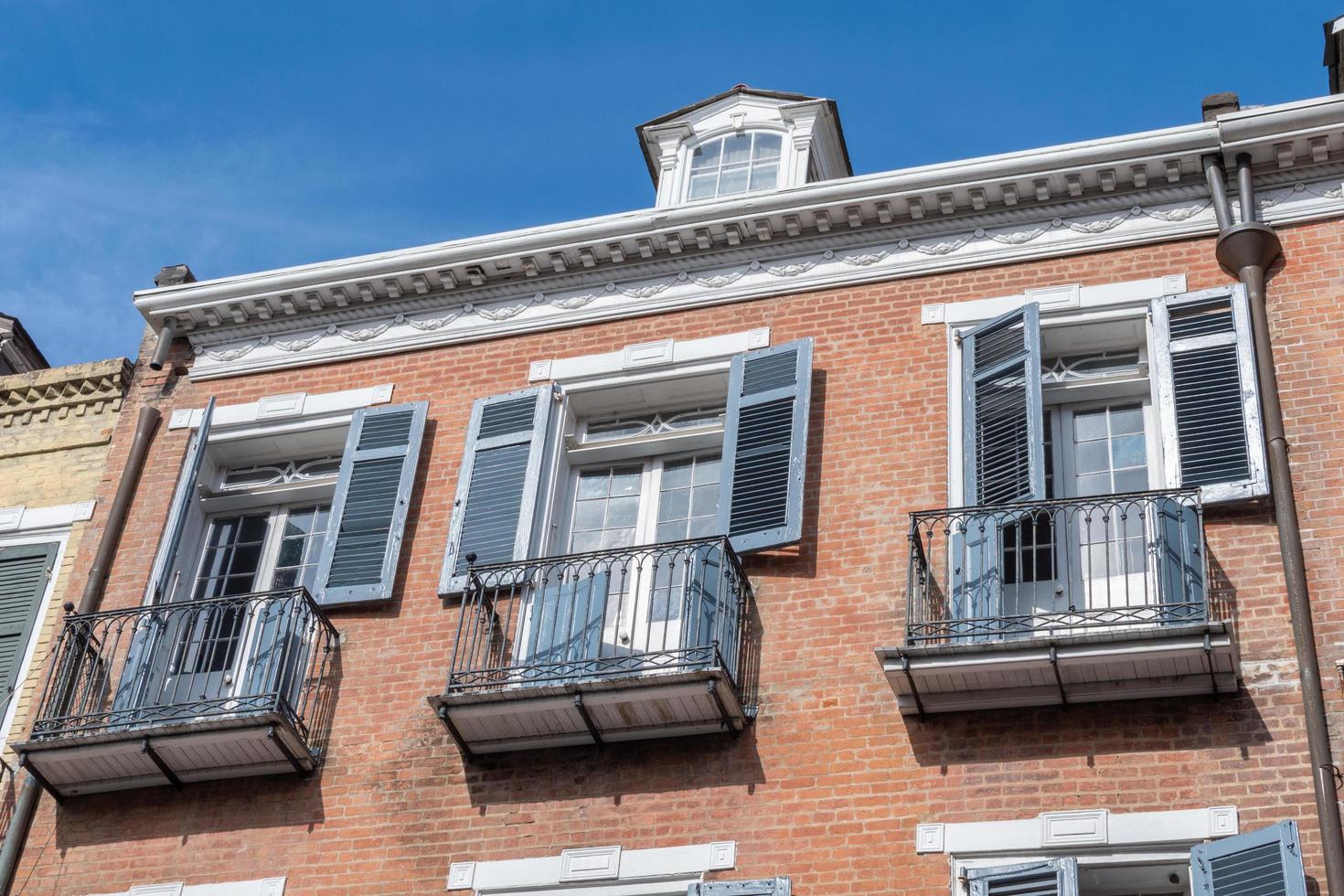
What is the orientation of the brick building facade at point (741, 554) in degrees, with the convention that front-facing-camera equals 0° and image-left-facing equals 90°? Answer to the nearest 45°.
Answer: approximately 0°
